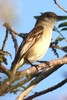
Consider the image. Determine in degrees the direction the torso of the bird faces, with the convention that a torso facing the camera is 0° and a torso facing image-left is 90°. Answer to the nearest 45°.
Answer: approximately 270°
